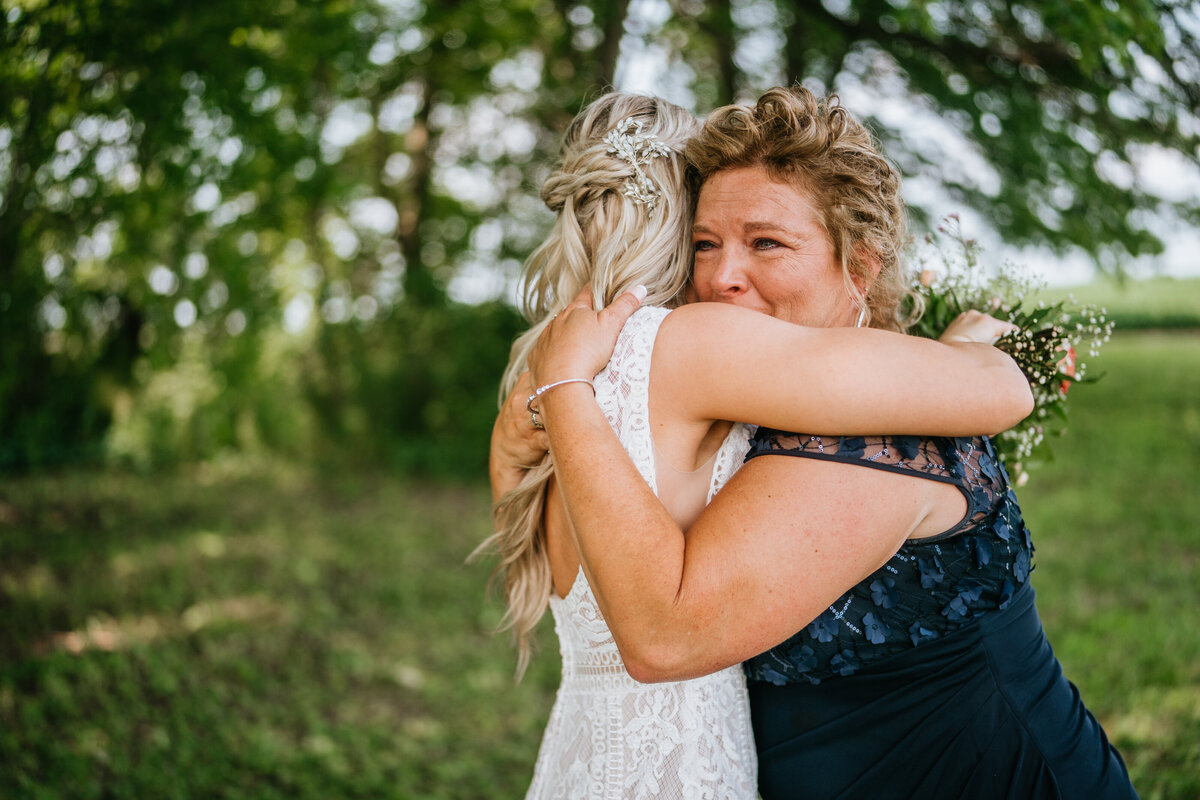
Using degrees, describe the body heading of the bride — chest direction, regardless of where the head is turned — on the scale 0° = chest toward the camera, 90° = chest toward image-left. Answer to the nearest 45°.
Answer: approximately 225°

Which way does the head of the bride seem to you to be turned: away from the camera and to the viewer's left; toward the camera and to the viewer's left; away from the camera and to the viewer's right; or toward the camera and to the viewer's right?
away from the camera and to the viewer's right
